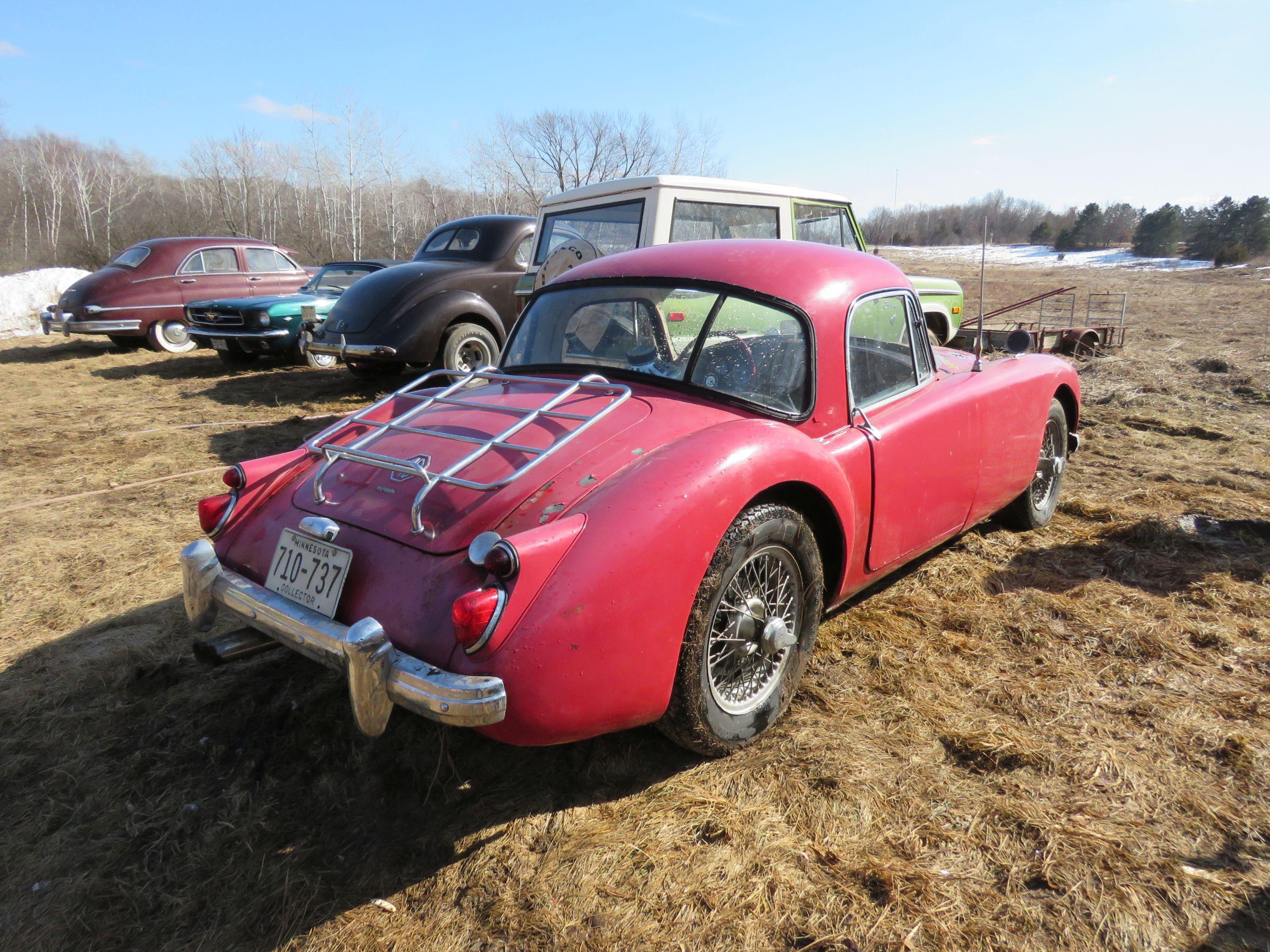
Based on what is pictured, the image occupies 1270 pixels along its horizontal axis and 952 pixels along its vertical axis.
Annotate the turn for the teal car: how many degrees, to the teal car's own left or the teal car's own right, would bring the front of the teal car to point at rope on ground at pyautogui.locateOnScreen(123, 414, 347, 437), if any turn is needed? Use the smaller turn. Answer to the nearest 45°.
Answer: approximately 45° to the teal car's own left

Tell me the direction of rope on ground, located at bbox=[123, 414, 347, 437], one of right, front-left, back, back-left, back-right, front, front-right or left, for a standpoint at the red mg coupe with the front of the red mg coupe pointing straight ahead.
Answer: left

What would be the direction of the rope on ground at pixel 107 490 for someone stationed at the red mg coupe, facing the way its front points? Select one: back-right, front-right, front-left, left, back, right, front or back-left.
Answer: left

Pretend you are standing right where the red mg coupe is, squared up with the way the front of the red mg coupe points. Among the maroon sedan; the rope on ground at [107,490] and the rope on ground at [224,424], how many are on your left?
3

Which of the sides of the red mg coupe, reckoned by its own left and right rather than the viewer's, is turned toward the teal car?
left

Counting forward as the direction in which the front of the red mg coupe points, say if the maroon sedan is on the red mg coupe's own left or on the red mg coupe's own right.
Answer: on the red mg coupe's own left

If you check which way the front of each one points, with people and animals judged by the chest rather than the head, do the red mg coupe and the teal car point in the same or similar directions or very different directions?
very different directions

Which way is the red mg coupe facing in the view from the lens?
facing away from the viewer and to the right of the viewer

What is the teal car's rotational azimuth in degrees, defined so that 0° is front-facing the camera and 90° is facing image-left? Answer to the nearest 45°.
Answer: approximately 45°

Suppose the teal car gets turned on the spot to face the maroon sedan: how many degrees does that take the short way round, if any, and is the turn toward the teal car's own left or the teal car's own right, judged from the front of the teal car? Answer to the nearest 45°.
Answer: approximately 90° to the teal car's own right

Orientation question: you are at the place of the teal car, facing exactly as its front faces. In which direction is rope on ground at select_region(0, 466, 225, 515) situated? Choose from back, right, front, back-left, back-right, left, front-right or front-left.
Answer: front-left
